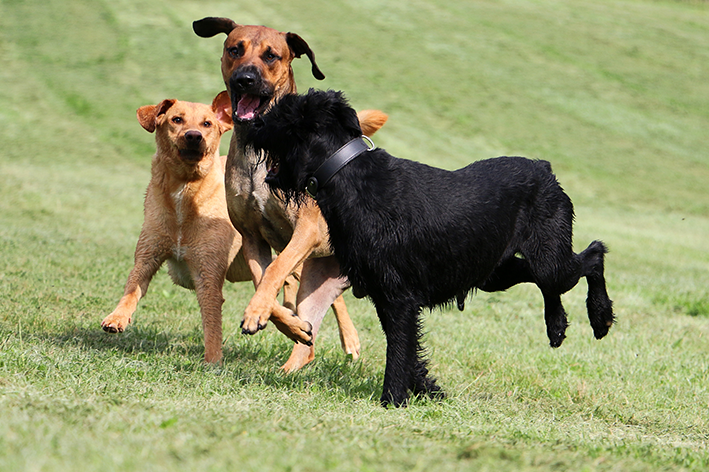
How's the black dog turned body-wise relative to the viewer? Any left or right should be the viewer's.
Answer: facing to the left of the viewer

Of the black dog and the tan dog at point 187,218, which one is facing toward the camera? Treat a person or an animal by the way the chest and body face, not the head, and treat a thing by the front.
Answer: the tan dog

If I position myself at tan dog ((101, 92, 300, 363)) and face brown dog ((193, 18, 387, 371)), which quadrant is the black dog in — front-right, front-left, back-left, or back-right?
front-right

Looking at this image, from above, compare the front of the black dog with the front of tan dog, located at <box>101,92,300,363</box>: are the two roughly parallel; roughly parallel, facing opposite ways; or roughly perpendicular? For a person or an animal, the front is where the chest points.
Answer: roughly perpendicular

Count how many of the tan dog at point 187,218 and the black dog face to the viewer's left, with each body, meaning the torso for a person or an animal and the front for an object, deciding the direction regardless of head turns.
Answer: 1

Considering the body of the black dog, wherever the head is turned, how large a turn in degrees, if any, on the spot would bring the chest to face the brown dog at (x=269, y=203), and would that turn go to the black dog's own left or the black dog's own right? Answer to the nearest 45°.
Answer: approximately 45° to the black dog's own right

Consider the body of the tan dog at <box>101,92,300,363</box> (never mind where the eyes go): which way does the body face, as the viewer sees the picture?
toward the camera

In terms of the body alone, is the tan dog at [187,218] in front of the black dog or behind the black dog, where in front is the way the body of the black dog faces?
in front
